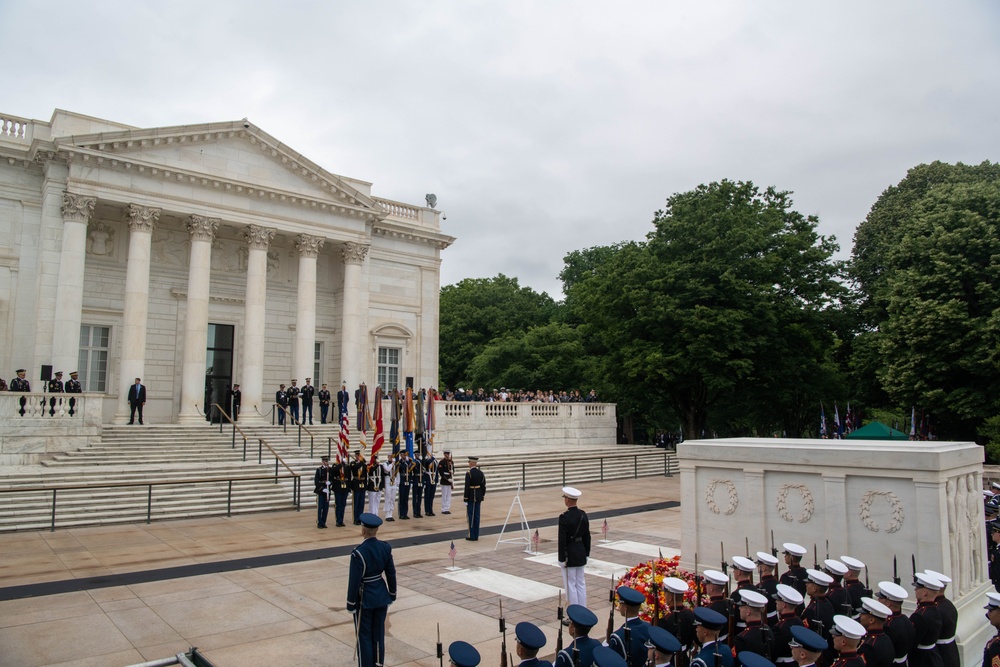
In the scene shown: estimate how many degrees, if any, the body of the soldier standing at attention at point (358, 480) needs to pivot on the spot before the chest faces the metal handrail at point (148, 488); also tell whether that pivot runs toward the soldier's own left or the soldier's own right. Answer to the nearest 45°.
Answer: approximately 135° to the soldier's own right

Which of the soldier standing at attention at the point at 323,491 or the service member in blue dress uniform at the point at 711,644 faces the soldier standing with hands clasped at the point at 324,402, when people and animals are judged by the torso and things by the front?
the service member in blue dress uniform

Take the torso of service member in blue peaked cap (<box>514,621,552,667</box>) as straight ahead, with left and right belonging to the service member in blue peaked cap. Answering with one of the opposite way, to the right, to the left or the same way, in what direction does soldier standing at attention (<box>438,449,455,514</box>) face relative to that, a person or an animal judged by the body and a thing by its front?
the opposite way

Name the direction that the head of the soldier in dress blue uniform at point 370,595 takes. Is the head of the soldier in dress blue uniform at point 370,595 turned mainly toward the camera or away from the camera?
away from the camera

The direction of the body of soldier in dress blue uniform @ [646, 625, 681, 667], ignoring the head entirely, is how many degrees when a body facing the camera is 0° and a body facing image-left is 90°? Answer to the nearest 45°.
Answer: approximately 135°

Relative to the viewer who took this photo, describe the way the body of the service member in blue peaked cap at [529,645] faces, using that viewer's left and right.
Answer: facing away from the viewer and to the left of the viewer

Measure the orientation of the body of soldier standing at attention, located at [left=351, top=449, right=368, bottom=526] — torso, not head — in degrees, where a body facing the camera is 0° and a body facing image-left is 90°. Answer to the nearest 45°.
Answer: approximately 315°

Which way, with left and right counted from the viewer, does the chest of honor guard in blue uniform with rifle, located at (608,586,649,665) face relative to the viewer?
facing away from the viewer and to the left of the viewer

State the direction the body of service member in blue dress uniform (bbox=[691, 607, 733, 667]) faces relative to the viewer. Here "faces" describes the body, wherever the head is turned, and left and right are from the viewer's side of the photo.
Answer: facing away from the viewer and to the left of the viewer
